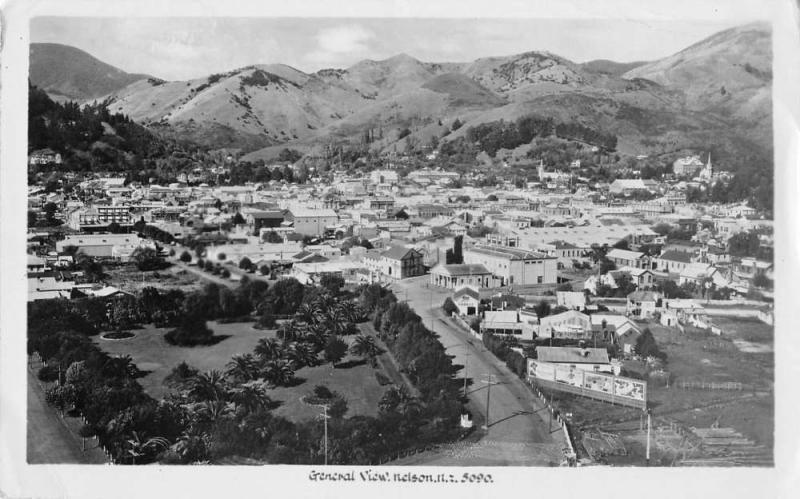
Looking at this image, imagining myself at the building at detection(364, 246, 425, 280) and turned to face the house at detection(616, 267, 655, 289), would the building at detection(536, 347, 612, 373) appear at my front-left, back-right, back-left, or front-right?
front-right
